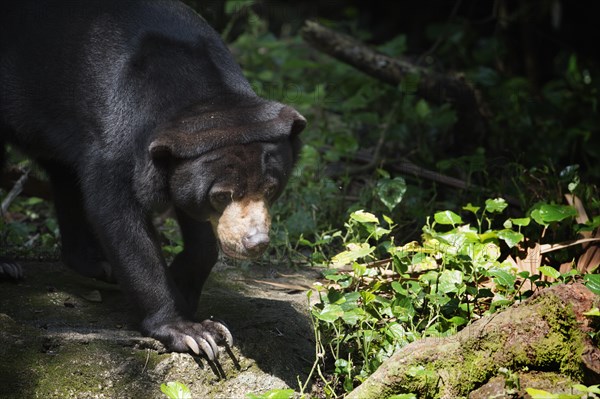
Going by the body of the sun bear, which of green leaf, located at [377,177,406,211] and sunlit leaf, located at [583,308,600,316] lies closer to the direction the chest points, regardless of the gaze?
the sunlit leaf

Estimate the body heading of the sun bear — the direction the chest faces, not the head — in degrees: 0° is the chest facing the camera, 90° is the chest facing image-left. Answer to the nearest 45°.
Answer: approximately 315°

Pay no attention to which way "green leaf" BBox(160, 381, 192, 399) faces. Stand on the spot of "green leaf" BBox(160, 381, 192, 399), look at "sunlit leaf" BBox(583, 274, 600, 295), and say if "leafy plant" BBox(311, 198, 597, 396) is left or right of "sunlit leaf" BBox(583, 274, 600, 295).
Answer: left

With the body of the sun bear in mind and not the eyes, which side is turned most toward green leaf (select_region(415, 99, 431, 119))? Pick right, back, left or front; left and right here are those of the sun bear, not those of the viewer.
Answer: left

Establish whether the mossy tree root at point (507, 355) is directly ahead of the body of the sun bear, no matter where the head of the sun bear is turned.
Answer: yes

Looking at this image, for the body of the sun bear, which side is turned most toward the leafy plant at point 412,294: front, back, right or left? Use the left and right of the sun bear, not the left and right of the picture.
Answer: front

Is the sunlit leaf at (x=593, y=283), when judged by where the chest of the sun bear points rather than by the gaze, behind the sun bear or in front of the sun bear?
in front

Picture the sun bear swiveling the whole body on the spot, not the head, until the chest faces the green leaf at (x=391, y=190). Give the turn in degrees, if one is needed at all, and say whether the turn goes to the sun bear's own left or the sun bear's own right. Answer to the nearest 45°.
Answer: approximately 90° to the sun bear's own left

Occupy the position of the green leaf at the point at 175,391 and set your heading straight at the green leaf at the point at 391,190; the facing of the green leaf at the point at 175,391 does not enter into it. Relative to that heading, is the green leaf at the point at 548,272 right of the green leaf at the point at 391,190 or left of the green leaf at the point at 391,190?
right

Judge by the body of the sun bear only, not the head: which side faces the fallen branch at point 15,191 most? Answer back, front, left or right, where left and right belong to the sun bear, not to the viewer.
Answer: back

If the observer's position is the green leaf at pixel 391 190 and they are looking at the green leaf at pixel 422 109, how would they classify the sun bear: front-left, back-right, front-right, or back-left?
back-left

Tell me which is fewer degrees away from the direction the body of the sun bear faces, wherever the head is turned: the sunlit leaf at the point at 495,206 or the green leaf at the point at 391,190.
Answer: the sunlit leaf
